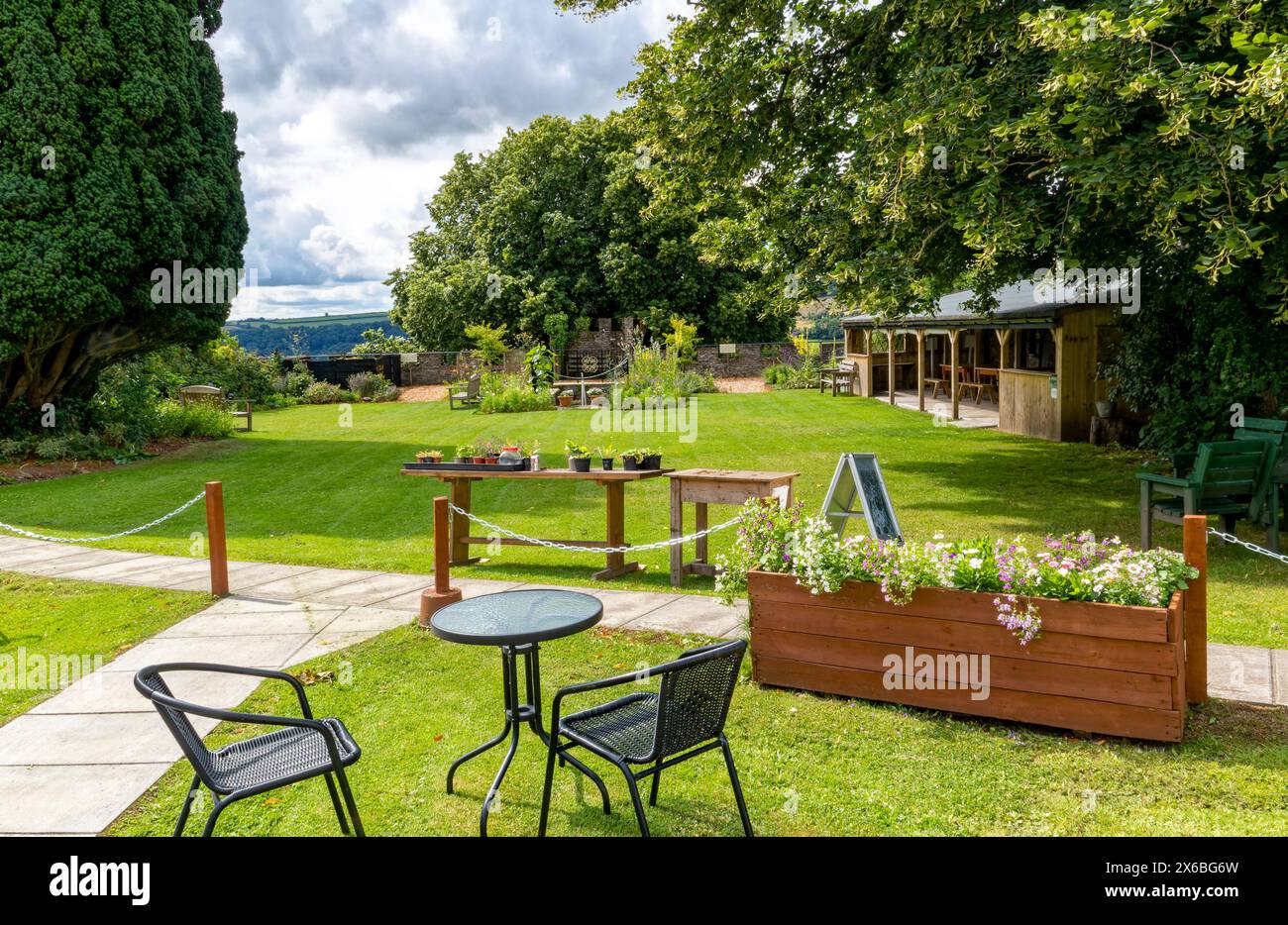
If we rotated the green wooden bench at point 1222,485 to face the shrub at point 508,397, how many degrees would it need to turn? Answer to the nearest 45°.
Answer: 0° — it already faces it

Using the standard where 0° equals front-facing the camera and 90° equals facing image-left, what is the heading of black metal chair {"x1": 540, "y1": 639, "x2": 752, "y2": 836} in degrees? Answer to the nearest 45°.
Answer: approximately 135°

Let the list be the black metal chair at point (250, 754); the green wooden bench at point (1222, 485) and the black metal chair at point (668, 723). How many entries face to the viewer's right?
1

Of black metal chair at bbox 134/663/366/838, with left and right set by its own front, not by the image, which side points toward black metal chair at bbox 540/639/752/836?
front

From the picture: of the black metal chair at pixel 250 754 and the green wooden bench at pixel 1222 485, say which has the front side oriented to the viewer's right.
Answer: the black metal chair

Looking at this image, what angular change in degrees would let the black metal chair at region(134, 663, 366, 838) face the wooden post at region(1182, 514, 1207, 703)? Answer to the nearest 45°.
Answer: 0° — it already faces it

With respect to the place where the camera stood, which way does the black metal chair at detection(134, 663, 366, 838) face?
facing to the right of the viewer

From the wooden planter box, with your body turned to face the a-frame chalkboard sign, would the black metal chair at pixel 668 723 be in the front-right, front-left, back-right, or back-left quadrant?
back-left

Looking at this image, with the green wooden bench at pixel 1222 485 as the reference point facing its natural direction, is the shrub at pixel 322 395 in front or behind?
in front

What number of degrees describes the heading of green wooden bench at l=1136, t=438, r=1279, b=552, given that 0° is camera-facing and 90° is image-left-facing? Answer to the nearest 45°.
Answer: approximately 135°

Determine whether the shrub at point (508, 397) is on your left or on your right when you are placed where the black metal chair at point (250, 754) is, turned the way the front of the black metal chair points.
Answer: on your left
